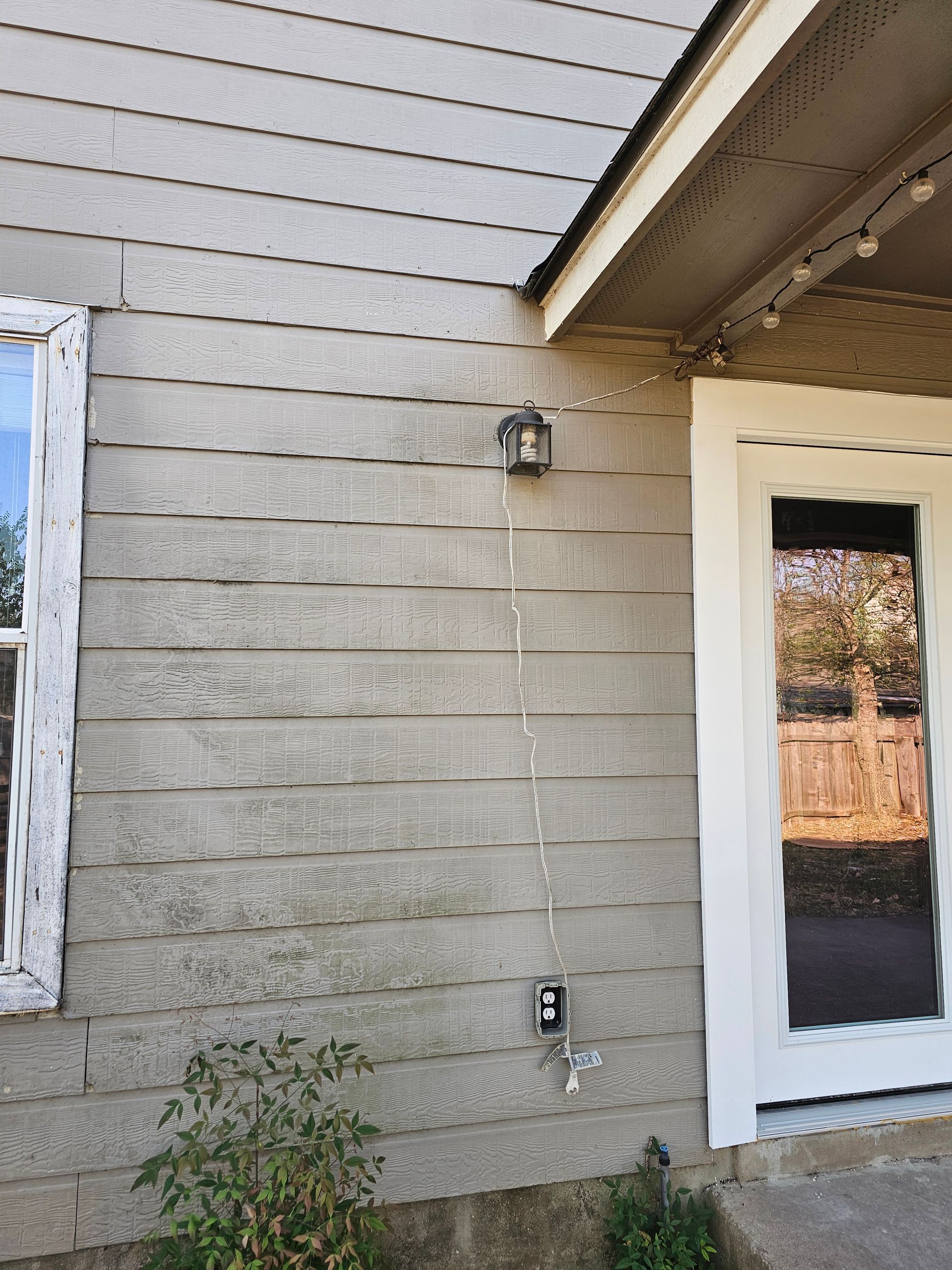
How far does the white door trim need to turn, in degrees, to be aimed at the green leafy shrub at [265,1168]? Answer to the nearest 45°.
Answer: approximately 45° to its right

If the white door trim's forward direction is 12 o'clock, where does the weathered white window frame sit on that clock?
The weathered white window frame is roughly at 2 o'clock from the white door trim.

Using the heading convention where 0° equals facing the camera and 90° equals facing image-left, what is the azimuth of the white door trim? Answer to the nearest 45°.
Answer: approximately 0°
